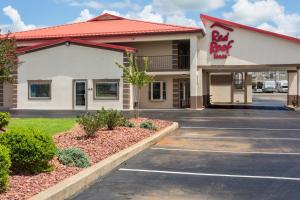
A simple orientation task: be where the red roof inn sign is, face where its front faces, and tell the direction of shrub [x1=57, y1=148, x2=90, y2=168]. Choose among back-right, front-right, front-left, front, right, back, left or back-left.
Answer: front

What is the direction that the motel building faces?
toward the camera

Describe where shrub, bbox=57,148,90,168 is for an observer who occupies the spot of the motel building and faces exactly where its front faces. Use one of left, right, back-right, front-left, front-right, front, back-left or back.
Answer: front

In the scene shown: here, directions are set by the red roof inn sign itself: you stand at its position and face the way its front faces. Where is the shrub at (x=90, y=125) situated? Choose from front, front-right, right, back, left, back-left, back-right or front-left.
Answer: front

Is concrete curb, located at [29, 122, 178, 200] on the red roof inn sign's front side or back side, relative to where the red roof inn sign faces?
on the front side

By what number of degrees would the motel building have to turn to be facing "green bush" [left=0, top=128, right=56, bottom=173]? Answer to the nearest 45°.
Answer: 0° — it already faces it

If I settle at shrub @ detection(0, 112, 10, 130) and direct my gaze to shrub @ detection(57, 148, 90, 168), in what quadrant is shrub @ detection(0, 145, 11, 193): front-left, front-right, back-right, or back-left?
front-right

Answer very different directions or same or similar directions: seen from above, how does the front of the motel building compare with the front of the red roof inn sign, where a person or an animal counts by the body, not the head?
same or similar directions

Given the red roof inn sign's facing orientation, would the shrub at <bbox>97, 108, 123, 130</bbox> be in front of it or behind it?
in front

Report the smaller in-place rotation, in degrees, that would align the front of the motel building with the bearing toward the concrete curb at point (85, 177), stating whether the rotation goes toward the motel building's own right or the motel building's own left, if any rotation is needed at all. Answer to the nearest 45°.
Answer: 0° — it already faces it

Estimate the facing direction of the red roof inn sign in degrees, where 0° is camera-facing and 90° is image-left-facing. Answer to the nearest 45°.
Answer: approximately 0°
